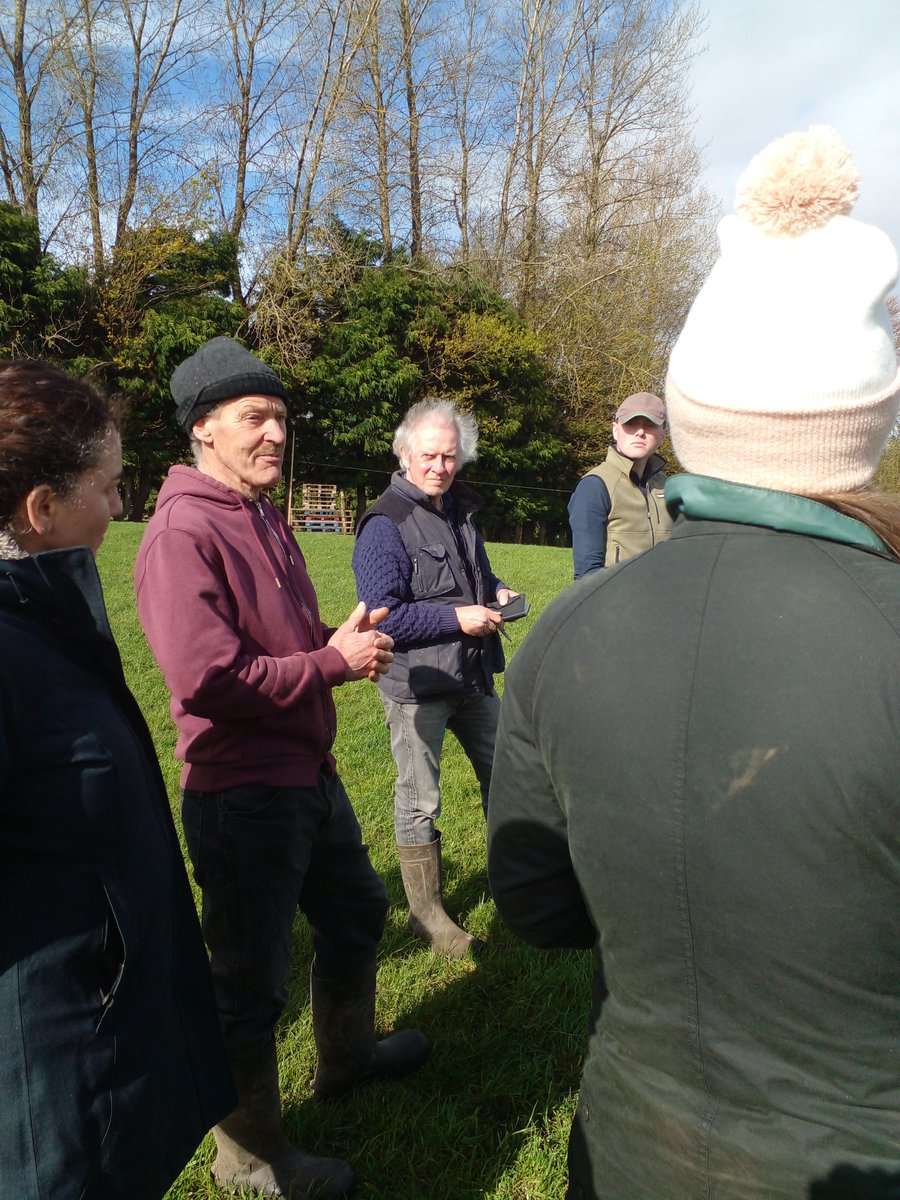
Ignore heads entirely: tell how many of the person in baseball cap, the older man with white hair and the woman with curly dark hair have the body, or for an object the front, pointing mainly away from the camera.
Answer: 0

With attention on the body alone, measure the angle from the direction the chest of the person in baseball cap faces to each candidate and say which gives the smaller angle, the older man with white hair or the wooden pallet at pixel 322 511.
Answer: the older man with white hair

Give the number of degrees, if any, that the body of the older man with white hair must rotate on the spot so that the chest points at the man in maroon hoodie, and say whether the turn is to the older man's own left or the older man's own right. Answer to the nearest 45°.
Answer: approximately 45° to the older man's own right

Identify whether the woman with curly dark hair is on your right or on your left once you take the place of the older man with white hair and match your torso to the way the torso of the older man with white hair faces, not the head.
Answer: on your right

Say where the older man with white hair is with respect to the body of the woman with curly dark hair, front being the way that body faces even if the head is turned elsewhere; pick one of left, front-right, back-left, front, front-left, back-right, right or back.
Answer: front-left

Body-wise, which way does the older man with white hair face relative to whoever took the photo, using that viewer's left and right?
facing the viewer and to the right of the viewer

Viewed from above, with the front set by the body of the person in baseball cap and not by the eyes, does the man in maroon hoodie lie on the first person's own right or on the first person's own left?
on the first person's own right

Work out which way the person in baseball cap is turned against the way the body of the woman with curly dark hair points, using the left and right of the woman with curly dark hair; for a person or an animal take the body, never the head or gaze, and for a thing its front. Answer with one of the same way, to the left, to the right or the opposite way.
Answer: to the right

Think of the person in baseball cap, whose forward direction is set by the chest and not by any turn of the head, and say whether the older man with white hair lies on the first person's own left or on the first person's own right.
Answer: on the first person's own right

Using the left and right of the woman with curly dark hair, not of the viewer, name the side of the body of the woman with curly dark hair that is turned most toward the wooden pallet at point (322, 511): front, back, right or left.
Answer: left

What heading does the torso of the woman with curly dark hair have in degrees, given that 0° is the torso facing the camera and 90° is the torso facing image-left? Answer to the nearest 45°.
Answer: approximately 270°
